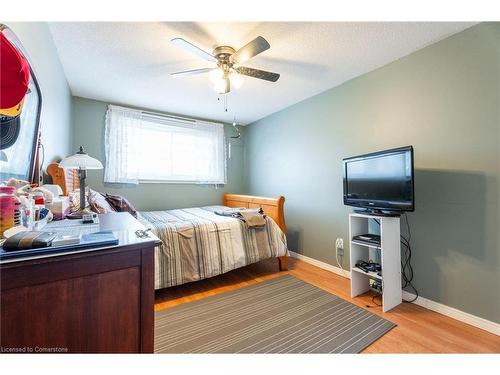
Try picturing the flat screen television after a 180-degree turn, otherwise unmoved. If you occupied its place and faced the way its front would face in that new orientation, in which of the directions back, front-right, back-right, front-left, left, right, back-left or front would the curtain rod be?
back-left

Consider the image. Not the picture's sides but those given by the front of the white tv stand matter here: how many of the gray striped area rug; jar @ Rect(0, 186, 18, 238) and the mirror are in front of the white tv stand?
3

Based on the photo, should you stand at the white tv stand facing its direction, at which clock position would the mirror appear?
The mirror is roughly at 12 o'clock from the white tv stand.

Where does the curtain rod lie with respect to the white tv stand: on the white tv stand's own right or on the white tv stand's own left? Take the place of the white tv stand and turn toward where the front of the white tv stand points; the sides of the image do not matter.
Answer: on the white tv stand's own right

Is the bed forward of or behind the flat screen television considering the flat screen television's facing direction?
forward

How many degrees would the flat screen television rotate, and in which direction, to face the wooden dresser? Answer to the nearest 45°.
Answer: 0° — it already faces it

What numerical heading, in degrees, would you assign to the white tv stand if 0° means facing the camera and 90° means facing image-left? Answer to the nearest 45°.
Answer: approximately 45°

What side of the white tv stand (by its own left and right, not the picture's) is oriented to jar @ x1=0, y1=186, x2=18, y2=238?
front

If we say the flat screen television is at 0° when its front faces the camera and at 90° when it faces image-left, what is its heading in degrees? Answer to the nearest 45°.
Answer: approximately 45°
